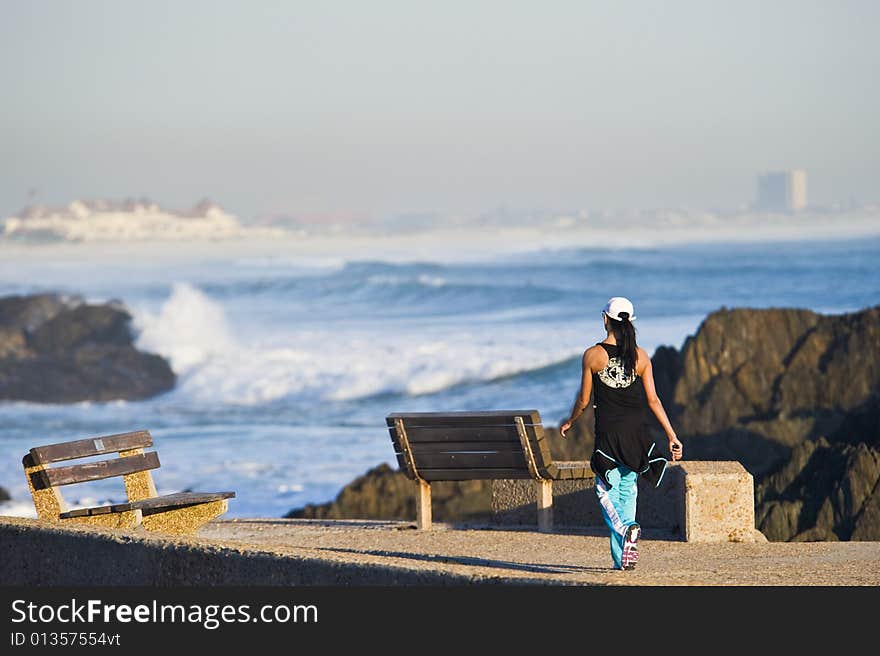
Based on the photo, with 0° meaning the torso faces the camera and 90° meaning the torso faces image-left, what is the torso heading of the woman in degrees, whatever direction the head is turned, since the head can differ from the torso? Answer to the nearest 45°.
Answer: approximately 180°

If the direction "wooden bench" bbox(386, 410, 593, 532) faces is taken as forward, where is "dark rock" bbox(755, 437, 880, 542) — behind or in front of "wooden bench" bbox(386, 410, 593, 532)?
in front

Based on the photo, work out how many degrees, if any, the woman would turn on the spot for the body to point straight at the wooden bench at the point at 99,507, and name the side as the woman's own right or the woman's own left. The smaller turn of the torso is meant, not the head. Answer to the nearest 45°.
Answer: approximately 90° to the woman's own left

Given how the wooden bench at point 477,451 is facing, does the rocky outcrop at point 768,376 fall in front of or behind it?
in front

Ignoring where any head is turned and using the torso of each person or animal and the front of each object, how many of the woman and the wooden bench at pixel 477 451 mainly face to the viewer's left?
0

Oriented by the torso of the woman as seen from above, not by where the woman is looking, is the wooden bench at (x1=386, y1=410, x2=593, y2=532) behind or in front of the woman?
in front

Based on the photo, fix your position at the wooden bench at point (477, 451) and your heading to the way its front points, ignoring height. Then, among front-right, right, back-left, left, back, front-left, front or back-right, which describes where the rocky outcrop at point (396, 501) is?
front-left

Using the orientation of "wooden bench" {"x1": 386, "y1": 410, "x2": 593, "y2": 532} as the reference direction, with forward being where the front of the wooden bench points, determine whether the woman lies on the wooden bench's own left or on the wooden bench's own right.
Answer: on the wooden bench's own right

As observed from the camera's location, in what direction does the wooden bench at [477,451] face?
facing away from the viewer and to the right of the viewer
